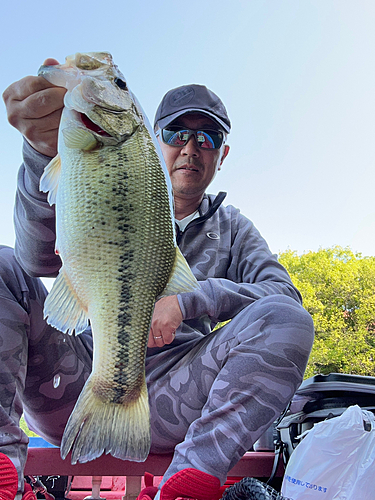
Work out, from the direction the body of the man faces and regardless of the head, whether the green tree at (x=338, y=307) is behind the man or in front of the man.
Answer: behind

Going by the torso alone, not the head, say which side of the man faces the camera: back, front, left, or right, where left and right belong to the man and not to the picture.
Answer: front

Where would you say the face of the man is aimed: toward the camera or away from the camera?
toward the camera
